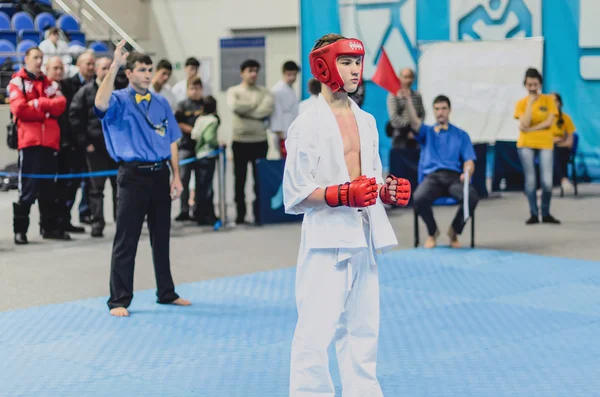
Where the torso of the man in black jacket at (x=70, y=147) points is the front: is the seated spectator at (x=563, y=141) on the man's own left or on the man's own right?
on the man's own left

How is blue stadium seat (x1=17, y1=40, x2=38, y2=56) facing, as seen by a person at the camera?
facing the viewer and to the right of the viewer

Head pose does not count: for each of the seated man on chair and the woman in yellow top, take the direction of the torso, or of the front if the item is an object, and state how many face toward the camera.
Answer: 2

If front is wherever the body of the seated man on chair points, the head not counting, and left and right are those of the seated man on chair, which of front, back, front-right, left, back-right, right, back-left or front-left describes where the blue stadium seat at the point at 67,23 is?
back-right

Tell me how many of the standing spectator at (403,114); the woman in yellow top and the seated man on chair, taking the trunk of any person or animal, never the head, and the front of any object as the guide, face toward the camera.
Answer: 3

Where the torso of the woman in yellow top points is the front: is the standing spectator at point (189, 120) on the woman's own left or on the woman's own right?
on the woman's own right

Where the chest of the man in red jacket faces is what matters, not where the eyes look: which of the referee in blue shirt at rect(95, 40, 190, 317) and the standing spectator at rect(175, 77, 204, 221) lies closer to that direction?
the referee in blue shirt

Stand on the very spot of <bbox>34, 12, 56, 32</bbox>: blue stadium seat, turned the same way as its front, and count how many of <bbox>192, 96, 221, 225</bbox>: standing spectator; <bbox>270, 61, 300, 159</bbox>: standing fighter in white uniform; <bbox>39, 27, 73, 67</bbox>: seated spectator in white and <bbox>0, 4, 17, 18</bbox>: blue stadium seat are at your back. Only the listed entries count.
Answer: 1

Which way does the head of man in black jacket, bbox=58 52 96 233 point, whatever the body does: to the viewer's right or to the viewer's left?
to the viewer's right

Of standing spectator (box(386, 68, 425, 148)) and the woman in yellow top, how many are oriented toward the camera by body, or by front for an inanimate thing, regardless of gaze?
2

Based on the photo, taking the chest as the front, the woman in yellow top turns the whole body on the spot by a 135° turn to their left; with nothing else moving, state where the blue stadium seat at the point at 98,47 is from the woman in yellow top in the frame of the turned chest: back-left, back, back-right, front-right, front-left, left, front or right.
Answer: left
